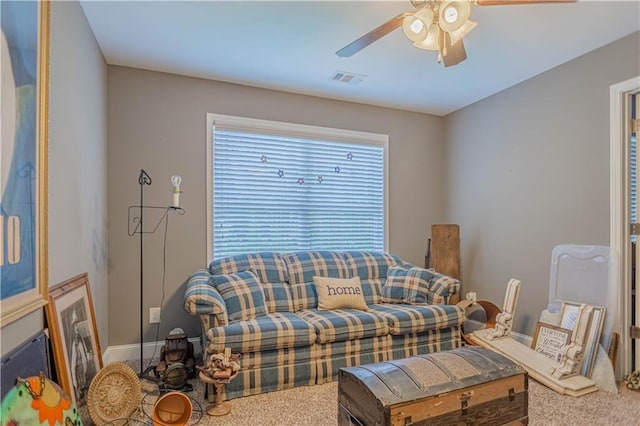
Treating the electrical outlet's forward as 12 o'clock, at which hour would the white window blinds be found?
The white window blinds is roughly at 9 o'clock from the electrical outlet.

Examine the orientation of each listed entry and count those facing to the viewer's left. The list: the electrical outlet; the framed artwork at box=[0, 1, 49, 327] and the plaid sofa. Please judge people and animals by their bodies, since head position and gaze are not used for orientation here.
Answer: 0

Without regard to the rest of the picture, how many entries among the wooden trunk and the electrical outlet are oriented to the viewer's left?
0

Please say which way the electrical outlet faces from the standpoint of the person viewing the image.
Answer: facing the viewer

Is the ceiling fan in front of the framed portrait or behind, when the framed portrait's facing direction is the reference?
in front

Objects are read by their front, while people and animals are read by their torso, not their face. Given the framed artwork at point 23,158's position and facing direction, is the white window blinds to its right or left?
on its left

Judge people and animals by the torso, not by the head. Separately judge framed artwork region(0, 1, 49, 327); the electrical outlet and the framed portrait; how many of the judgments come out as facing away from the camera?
0

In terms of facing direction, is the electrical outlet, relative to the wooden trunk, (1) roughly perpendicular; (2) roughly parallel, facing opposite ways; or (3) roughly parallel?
roughly parallel

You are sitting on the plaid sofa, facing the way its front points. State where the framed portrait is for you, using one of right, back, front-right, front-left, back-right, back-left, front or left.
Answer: right

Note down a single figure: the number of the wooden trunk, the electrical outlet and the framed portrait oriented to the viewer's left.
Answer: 0

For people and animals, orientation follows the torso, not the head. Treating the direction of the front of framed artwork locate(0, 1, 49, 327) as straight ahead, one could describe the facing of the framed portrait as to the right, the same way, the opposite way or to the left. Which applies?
the same way

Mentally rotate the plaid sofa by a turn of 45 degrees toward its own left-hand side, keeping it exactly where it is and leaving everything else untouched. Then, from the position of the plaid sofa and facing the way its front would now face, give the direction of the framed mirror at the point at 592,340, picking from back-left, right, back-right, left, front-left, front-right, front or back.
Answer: front

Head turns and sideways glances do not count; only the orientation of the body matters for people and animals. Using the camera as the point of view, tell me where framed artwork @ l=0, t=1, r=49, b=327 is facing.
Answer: facing the viewer and to the right of the viewer

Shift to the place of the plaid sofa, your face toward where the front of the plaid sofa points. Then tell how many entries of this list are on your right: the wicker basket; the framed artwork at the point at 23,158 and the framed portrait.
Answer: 3

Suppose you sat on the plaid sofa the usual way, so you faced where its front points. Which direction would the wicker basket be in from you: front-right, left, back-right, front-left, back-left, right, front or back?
right
